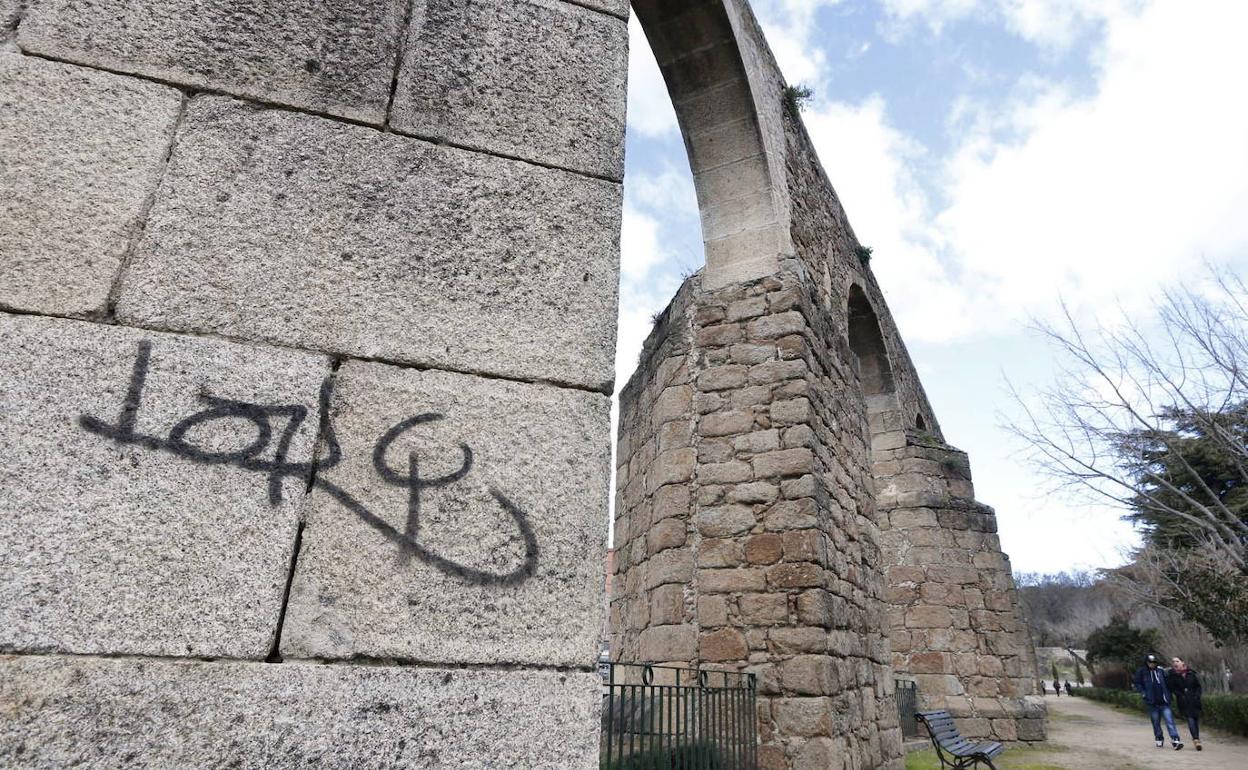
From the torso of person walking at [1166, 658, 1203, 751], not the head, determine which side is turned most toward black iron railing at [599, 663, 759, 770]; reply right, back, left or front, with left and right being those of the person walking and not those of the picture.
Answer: front

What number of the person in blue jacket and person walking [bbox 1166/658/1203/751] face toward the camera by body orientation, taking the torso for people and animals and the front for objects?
2

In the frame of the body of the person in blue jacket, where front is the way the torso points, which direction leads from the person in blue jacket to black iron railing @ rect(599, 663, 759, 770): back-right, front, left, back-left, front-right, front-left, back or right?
front

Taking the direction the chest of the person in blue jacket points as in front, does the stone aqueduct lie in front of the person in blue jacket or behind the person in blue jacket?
in front

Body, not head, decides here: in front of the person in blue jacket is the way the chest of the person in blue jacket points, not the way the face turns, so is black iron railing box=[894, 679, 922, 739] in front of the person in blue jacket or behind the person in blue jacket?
in front

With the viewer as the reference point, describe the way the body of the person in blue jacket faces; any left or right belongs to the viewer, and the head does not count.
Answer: facing the viewer

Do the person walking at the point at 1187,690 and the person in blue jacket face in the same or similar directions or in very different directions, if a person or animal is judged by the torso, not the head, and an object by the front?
same or similar directions

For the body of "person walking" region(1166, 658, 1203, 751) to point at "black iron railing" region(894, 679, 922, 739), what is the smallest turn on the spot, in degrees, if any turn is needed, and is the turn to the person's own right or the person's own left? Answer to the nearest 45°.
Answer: approximately 45° to the person's own right

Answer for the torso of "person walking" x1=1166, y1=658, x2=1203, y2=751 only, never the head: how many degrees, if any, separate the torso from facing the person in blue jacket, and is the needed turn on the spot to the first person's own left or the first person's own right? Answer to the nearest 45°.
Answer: approximately 45° to the first person's own right

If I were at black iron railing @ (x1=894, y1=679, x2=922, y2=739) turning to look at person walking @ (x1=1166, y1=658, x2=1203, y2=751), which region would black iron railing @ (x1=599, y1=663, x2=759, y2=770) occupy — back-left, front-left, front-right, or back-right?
back-right
